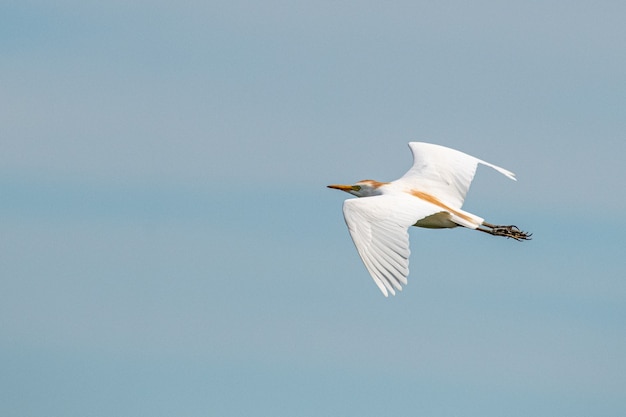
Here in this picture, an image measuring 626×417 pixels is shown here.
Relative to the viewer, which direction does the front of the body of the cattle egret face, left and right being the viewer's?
facing to the left of the viewer
